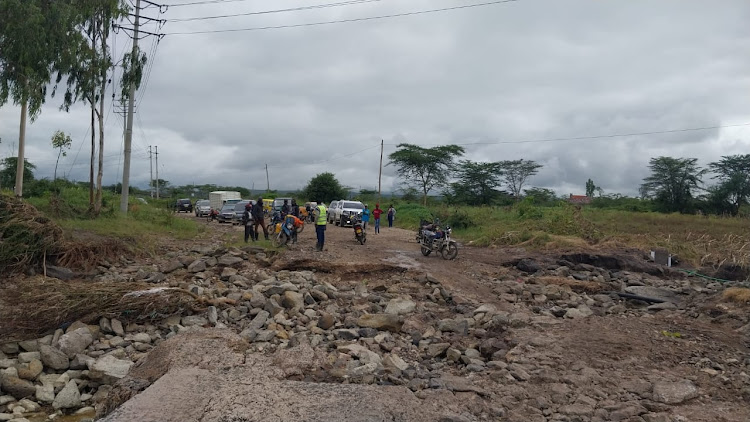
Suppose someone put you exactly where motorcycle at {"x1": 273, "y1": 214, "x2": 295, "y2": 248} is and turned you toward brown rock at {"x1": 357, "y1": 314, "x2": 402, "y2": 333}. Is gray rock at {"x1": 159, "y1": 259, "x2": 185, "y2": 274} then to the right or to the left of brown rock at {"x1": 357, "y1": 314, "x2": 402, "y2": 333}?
right

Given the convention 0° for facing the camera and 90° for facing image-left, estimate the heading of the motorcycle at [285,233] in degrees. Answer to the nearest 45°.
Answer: approximately 45°

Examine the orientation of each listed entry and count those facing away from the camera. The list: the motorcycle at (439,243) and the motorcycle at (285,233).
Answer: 0

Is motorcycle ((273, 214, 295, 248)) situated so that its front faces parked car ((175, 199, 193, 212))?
no

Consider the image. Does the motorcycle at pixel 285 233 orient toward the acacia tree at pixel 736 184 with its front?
no

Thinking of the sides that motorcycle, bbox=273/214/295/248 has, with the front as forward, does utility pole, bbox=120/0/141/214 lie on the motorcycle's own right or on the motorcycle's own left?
on the motorcycle's own right

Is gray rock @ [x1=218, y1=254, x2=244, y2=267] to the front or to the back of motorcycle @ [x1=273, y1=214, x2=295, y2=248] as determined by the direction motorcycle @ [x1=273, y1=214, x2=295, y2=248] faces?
to the front

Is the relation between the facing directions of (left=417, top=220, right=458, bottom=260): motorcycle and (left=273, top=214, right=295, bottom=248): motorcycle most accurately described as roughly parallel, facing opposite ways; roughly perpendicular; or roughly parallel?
roughly perpendicular

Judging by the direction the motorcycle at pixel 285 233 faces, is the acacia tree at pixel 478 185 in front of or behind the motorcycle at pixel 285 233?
behind

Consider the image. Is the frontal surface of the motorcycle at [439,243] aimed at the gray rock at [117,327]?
no

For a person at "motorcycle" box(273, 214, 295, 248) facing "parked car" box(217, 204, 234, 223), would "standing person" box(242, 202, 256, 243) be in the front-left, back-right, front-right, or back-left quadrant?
front-left

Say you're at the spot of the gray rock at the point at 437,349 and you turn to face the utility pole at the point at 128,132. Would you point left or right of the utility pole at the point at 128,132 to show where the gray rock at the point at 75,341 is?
left

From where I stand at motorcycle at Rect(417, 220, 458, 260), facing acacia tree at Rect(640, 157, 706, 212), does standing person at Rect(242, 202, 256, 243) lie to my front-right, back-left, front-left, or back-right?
front-left

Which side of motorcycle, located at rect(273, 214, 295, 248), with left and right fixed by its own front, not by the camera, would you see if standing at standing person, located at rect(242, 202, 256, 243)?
right
